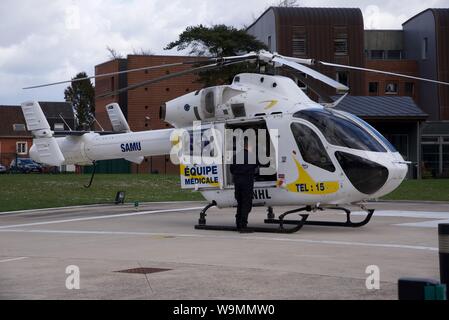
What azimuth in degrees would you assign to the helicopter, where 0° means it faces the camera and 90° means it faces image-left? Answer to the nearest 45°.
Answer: approximately 315°

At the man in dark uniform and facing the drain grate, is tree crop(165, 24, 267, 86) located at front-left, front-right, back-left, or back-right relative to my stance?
back-right

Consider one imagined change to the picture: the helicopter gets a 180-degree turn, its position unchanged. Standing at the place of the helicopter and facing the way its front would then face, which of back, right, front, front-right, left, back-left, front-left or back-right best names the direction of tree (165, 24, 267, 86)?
front-right

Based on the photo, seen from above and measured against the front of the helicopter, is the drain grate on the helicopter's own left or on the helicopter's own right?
on the helicopter's own right
